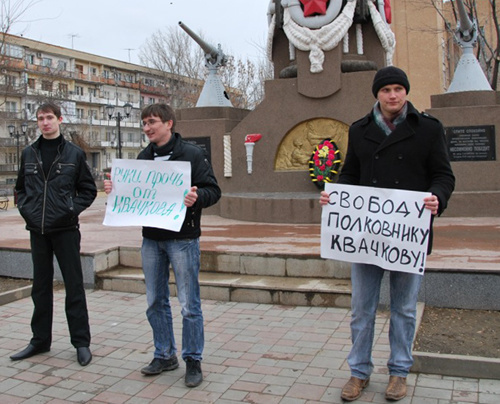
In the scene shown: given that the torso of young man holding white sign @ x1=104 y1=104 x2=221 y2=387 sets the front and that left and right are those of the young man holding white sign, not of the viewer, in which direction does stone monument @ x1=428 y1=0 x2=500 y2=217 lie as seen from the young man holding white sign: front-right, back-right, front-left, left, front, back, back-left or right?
back

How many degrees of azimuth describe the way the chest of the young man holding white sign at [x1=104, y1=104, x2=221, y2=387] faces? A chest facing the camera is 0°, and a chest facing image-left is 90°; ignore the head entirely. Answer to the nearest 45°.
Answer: approximately 45°

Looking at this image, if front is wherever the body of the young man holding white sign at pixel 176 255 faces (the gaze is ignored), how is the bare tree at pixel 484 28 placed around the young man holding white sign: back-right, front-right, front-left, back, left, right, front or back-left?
back

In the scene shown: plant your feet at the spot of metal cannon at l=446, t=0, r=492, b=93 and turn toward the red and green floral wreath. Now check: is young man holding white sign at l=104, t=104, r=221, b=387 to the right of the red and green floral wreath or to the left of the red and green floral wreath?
left

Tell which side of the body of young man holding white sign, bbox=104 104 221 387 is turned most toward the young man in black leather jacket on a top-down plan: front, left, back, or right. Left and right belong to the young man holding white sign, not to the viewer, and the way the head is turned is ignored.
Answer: right

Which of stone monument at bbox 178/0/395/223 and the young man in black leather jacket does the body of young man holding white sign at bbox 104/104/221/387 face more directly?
the young man in black leather jacket

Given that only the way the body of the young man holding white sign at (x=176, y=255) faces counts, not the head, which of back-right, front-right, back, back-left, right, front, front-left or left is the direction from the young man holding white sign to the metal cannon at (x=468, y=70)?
back

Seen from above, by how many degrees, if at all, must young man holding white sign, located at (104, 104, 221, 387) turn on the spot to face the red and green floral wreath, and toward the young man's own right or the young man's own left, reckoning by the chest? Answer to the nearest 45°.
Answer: approximately 180°

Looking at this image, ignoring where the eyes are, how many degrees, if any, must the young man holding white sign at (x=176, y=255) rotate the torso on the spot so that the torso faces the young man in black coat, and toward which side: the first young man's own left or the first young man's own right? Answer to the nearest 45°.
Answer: approximately 90° to the first young man's own left

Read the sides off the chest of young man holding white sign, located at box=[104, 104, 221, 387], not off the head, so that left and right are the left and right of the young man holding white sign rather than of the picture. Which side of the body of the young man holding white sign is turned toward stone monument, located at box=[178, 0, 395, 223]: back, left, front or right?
back
